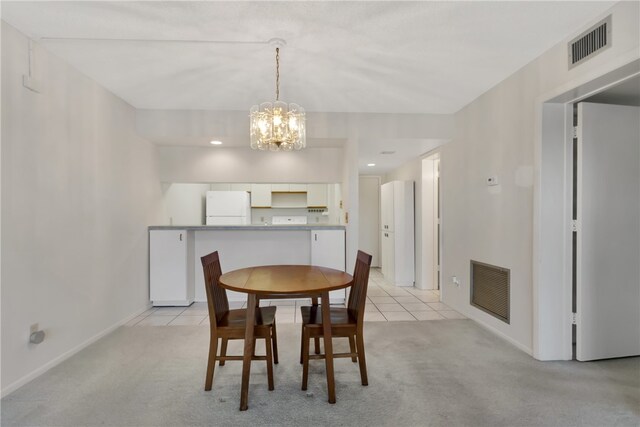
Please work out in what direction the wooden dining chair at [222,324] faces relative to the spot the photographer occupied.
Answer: facing to the right of the viewer

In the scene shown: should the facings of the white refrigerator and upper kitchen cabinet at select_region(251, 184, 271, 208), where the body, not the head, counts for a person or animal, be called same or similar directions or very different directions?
same or similar directions

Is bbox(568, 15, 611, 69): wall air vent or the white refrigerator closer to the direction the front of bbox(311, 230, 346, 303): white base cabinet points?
the wall air vent

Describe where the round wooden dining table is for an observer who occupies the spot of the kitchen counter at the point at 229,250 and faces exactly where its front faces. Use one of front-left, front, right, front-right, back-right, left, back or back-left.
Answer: front

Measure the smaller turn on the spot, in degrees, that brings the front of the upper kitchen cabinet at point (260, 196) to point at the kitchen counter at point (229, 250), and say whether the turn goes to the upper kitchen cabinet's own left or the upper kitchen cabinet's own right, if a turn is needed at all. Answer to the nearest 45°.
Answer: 0° — it already faces it

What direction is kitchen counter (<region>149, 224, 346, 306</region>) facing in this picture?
toward the camera

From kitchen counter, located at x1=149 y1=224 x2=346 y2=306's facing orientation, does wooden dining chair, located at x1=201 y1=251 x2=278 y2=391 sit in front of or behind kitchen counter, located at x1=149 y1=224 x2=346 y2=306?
in front

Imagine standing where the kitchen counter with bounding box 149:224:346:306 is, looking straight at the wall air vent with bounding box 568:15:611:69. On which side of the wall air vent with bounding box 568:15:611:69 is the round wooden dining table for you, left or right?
right

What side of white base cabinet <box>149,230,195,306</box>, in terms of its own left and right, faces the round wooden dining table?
front

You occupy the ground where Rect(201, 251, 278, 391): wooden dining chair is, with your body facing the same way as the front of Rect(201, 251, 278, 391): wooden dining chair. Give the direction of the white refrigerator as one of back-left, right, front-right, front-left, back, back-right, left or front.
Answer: left

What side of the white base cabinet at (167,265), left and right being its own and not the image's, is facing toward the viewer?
front

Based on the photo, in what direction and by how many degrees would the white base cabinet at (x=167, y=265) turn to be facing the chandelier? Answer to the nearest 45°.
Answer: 0° — it already faces it

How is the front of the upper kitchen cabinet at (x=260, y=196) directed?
toward the camera

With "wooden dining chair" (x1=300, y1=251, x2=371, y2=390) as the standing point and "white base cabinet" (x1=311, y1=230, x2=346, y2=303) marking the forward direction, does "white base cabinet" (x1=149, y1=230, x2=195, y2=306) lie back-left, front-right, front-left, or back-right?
front-left

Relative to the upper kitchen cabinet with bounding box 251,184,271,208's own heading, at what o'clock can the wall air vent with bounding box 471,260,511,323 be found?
The wall air vent is roughly at 11 o'clock from the upper kitchen cabinet.

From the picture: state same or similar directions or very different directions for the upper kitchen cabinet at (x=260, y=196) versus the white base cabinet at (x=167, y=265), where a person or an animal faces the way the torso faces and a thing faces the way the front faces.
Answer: same or similar directions

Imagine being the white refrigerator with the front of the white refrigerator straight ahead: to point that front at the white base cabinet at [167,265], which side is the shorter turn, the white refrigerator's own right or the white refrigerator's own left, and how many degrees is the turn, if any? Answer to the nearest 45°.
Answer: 0° — it already faces it

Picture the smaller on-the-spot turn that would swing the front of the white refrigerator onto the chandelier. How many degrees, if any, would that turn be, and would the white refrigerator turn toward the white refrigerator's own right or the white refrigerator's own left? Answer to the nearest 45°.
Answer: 0° — it already faces it
